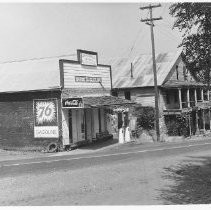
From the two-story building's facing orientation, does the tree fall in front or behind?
in front

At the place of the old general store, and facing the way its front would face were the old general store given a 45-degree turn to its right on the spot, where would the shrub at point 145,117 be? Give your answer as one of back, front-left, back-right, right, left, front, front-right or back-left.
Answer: back-left

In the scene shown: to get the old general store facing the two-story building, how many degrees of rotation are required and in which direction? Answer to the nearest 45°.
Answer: approximately 90° to its left

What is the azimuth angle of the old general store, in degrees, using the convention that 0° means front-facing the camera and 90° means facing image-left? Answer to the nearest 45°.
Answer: approximately 315°

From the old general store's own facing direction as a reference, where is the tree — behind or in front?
in front

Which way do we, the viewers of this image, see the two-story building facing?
facing the viewer and to the right of the viewer

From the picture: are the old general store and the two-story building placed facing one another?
no

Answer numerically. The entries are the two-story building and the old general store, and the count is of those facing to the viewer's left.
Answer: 0

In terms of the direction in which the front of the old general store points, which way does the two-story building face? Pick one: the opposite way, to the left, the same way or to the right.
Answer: the same way

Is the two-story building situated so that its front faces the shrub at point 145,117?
no
